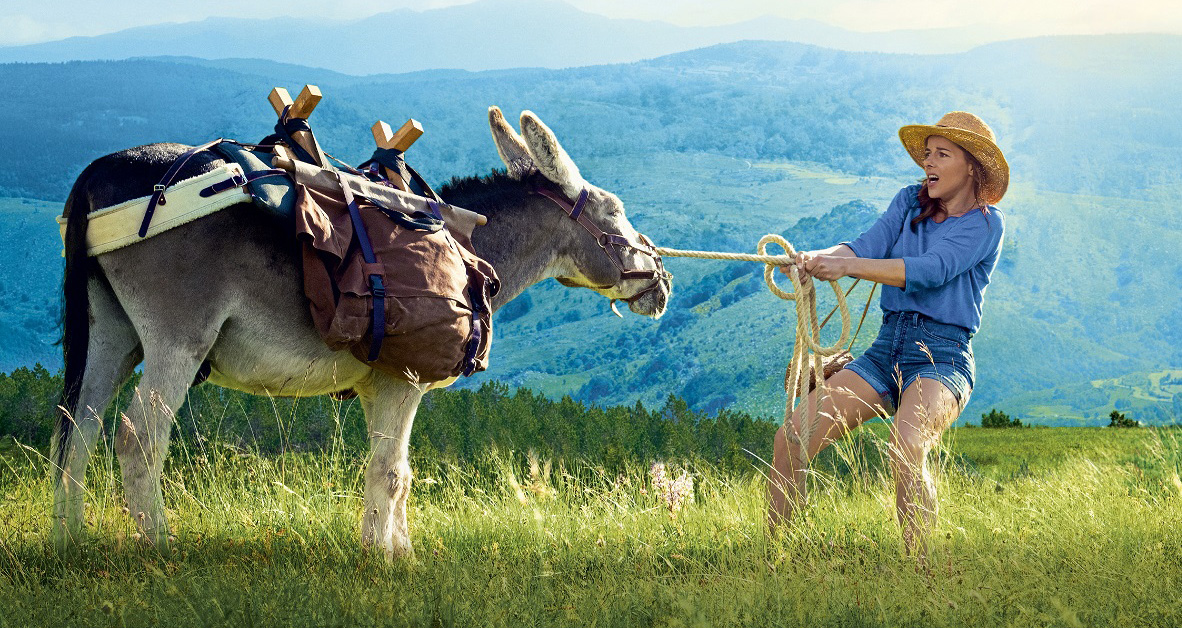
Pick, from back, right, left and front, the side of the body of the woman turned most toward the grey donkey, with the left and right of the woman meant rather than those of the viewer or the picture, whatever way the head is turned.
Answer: front

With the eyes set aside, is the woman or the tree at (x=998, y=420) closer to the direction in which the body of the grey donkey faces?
the woman

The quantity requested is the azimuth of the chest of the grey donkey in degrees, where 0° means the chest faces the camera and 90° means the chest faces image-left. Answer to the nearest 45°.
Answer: approximately 270°

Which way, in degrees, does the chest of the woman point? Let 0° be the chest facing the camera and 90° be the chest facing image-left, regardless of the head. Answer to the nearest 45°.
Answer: approximately 45°

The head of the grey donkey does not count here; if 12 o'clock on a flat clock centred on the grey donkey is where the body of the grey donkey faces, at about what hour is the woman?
The woman is roughly at 12 o'clock from the grey donkey.

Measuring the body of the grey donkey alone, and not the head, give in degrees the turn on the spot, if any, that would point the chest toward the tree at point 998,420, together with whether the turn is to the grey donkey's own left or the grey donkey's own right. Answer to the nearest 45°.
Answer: approximately 45° to the grey donkey's own left

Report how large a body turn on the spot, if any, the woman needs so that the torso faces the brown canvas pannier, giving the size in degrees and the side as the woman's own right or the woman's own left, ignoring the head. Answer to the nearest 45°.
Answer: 0° — they already face it

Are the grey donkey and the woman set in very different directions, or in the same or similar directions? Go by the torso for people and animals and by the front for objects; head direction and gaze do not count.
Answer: very different directions

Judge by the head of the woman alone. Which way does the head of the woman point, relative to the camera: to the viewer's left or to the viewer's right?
to the viewer's left

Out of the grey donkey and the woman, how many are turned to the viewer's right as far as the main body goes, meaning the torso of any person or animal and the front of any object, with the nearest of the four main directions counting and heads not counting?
1

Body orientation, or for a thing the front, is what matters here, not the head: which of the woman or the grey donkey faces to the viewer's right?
the grey donkey

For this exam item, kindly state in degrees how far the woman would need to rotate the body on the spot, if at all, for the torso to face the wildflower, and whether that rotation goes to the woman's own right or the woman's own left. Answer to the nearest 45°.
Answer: approximately 45° to the woman's own right

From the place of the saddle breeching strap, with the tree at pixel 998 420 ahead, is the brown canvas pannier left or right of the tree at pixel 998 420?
right
